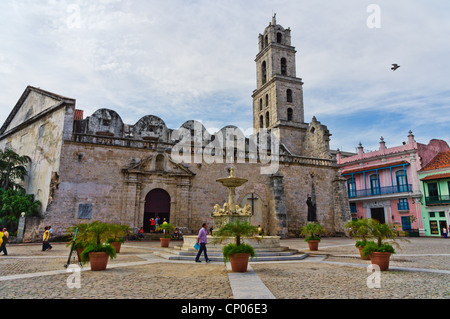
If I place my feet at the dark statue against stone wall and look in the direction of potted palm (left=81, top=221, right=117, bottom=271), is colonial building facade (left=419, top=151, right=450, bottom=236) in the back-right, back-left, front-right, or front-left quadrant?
back-left

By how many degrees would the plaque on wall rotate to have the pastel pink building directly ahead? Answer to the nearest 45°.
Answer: approximately 90° to its left

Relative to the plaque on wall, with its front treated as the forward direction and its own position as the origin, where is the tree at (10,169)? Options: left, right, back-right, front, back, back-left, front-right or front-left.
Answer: back-right

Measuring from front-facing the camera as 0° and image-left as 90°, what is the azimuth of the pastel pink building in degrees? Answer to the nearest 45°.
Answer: approximately 45°

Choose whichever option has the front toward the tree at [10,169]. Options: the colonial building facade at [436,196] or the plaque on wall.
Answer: the colonial building facade

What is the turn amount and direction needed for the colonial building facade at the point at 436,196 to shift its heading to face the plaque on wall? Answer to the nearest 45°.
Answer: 0° — it already faces it

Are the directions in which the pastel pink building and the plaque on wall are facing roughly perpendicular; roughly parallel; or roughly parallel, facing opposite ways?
roughly perpendicular

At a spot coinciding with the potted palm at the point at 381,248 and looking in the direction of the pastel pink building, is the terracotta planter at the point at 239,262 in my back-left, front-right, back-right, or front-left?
back-left

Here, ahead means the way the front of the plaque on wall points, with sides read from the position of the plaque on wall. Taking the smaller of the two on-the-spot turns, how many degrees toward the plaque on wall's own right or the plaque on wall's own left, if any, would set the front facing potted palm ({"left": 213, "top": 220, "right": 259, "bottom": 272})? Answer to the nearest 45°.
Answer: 0° — it already faces it

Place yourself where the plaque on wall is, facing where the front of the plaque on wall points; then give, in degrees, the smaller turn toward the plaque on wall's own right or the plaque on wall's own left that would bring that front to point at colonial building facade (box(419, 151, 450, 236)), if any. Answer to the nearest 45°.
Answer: approximately 90° to the plaque on wall's own left
